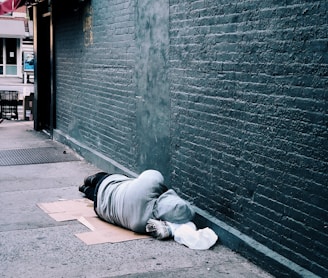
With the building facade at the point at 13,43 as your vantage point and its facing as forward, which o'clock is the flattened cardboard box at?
The flattened cardboard box is roughly at 12 o'clock from the building facade.

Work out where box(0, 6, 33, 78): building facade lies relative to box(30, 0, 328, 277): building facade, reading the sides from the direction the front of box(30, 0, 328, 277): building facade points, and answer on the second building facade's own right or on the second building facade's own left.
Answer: on the second building facade's own right

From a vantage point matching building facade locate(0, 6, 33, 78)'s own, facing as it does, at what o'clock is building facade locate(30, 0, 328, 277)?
building facade locate(30, 0, 328, 277) is roughly at 12 o'clock from building facade locate(0, 6, 33, 78).

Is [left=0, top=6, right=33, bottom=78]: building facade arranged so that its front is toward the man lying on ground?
yes

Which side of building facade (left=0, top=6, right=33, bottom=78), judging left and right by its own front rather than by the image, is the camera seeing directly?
front

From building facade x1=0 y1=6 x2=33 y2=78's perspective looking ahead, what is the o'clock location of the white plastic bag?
The white plastic bag is roughly at 12 o'clock from the building facade.

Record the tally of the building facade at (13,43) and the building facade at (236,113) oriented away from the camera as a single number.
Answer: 0

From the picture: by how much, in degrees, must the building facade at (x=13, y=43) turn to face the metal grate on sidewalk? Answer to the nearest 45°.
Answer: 0° — it already faces it
